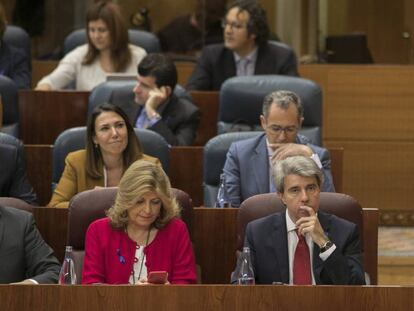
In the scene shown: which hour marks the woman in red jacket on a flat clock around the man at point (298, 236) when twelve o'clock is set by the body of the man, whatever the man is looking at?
The woman in red jacket is roughly at 3 o'clock from the man.

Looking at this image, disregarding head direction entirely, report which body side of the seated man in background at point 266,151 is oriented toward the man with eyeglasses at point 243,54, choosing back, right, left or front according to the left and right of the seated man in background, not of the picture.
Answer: back

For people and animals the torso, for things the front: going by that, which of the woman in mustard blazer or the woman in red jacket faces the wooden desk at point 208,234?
the woman in mustard blazer

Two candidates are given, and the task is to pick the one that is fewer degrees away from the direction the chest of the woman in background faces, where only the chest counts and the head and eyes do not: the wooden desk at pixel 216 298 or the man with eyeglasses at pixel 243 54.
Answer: the wooden desk

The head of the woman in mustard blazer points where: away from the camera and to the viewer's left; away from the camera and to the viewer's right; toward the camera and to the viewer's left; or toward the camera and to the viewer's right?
toward the camera and to the viewer's right

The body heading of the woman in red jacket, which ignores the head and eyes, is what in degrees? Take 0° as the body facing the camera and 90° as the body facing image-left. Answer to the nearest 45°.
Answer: approximately 0°

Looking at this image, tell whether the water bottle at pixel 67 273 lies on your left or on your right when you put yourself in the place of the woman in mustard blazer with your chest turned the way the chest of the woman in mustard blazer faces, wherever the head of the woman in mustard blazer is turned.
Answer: on your right

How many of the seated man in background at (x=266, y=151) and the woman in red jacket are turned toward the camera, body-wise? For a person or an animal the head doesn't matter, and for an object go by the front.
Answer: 2
